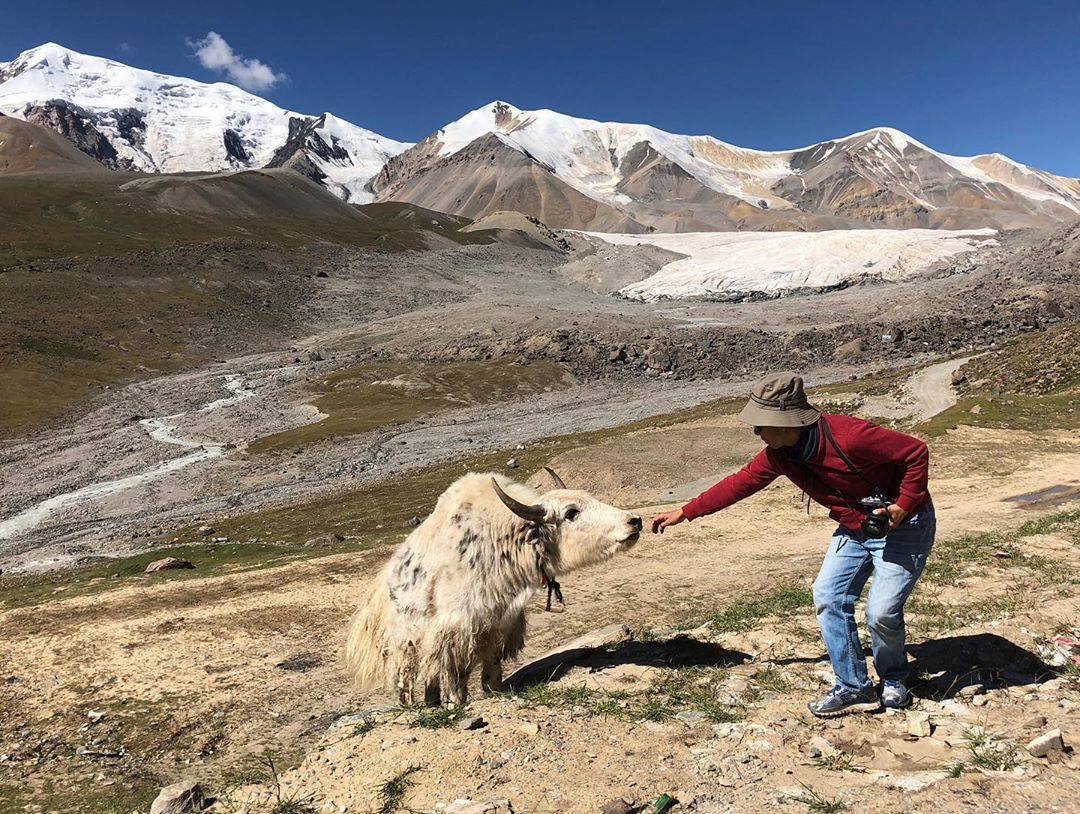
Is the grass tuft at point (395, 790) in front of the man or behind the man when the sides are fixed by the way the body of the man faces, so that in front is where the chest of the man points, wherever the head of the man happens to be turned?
in front

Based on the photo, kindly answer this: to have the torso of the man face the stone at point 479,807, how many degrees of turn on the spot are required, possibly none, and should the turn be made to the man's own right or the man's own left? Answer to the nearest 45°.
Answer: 0° — they already face it

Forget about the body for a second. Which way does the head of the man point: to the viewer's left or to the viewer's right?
to the viewer's left

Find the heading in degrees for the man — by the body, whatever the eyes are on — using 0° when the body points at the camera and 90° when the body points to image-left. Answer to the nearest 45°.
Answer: approximately 45°

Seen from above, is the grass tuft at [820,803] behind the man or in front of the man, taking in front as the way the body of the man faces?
in front
